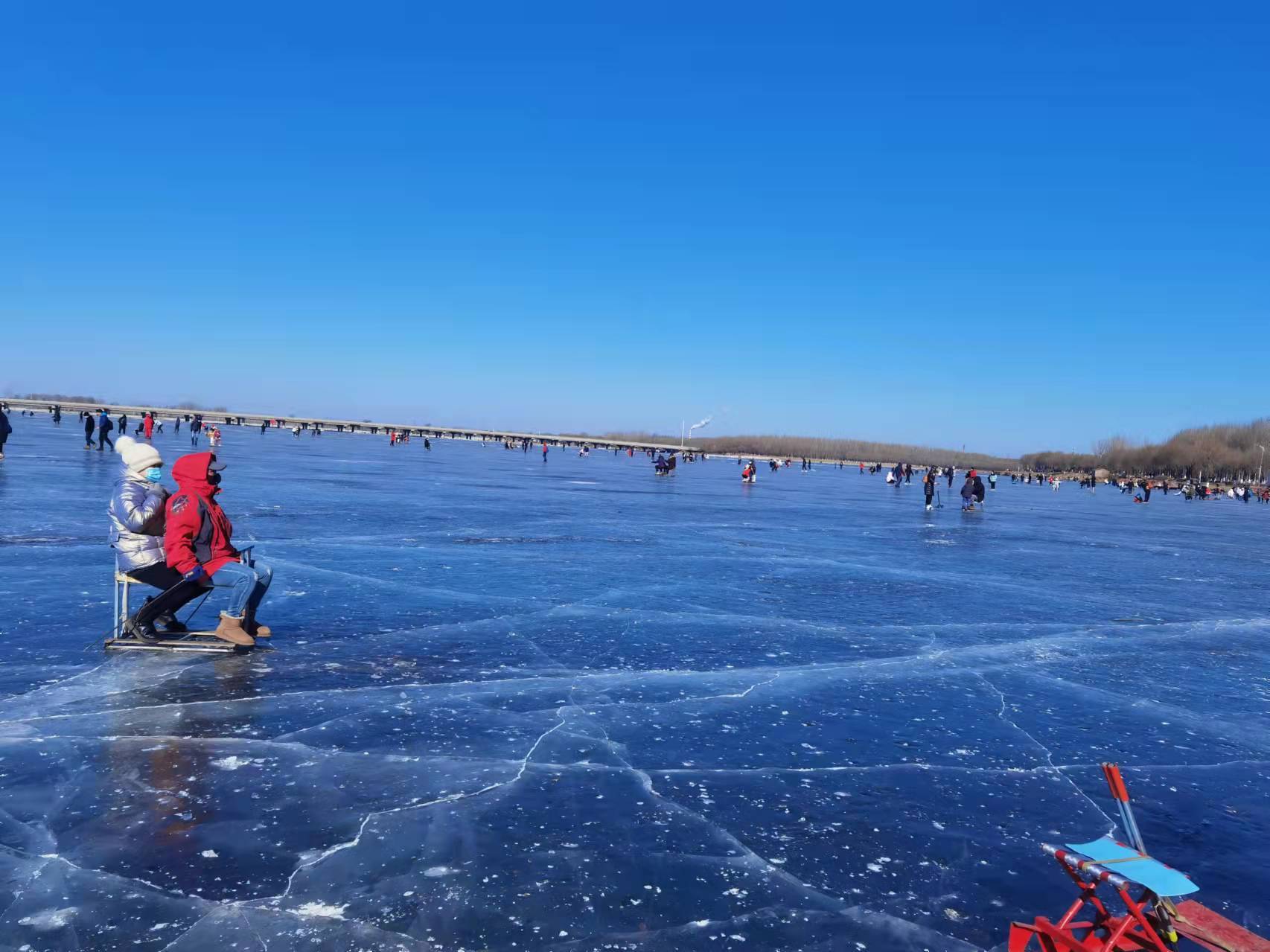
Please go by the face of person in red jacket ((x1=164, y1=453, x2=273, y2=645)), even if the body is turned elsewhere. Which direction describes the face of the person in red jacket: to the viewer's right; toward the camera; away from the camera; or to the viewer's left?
to the viewer's right

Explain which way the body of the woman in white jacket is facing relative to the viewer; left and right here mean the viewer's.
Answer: facing to the right of the viewer

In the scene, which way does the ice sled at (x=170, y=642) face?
to the viewer's right

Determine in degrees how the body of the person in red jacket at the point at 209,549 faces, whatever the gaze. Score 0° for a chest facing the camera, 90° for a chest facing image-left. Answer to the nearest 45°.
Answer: approximately 270°
